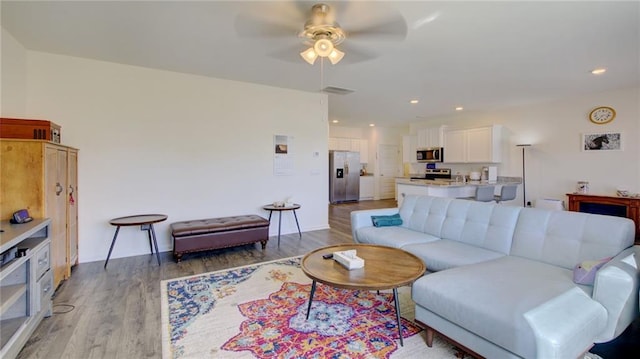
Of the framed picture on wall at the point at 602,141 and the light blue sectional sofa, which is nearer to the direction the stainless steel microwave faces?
the light blue sectional sofa

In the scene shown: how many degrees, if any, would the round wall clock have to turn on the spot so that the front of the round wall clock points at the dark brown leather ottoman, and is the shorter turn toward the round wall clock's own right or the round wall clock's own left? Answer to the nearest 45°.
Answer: approximately 45° to the round wall clock's own right

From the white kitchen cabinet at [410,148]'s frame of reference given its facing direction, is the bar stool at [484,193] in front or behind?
in front

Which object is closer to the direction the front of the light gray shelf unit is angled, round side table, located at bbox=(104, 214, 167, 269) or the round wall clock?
the round wall clock

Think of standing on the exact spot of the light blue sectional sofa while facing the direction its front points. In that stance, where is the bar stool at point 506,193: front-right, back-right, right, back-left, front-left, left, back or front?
back-right

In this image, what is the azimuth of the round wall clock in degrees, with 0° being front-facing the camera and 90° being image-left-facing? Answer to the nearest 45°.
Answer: approximately 0°

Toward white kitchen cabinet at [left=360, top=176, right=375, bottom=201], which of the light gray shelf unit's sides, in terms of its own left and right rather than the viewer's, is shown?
left

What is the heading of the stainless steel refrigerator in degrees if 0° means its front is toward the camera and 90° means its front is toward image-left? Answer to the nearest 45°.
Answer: approximately 0°

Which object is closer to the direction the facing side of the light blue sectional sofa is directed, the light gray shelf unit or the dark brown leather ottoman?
the light gray shelf unit

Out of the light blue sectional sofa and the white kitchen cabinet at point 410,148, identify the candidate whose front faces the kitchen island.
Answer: the white kitchen cabinet

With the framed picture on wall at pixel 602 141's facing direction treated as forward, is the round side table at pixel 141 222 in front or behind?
in front

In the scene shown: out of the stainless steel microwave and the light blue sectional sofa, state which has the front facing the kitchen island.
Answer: the stainless steel microwave
